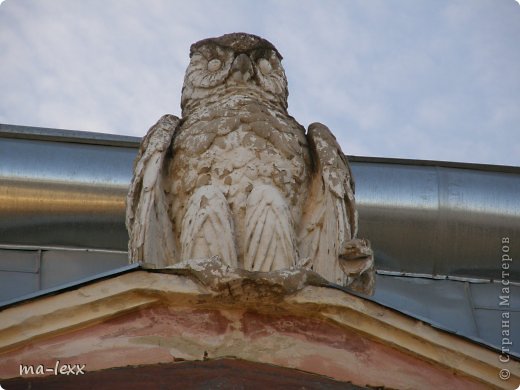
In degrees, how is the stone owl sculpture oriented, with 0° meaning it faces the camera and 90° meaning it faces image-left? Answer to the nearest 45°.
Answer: approximately 0°
